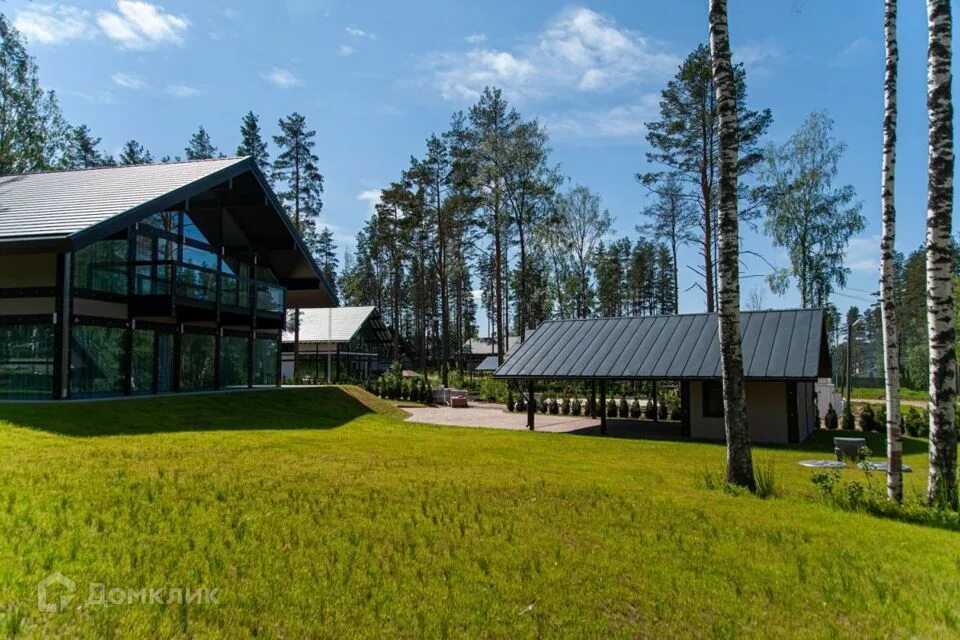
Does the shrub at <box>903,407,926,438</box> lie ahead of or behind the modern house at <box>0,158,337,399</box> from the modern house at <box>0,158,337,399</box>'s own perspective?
ahead

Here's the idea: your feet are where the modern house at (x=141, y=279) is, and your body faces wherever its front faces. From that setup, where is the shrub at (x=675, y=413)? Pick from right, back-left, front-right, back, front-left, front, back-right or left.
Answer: front-left

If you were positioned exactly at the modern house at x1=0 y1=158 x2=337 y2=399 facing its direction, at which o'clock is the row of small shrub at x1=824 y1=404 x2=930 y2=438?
The row of small shrub is roughly at 11 o'clock from the modern house.

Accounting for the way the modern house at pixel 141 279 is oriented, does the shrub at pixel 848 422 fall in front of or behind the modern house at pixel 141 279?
in front

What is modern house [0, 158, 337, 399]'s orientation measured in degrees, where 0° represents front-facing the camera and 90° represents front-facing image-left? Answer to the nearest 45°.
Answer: approximately 315°

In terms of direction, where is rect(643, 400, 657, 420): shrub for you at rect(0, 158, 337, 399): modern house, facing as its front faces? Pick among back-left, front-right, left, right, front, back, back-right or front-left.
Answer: front-left
